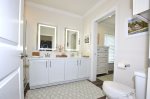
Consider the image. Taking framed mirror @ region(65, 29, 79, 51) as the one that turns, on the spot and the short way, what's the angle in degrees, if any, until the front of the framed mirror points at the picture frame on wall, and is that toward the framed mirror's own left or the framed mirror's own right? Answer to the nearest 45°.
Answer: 0° — it already faces it

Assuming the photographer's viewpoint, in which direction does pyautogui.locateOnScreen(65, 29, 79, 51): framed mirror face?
facing the viewer and to the right of the viewer

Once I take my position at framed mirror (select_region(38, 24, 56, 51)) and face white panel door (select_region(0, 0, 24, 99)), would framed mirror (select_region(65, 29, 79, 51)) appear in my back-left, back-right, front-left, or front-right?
back-left

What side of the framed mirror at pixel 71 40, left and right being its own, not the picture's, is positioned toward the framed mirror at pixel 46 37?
right

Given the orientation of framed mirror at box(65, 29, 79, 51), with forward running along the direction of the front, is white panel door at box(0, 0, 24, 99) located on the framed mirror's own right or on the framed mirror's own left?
on the framed mirror's own right
